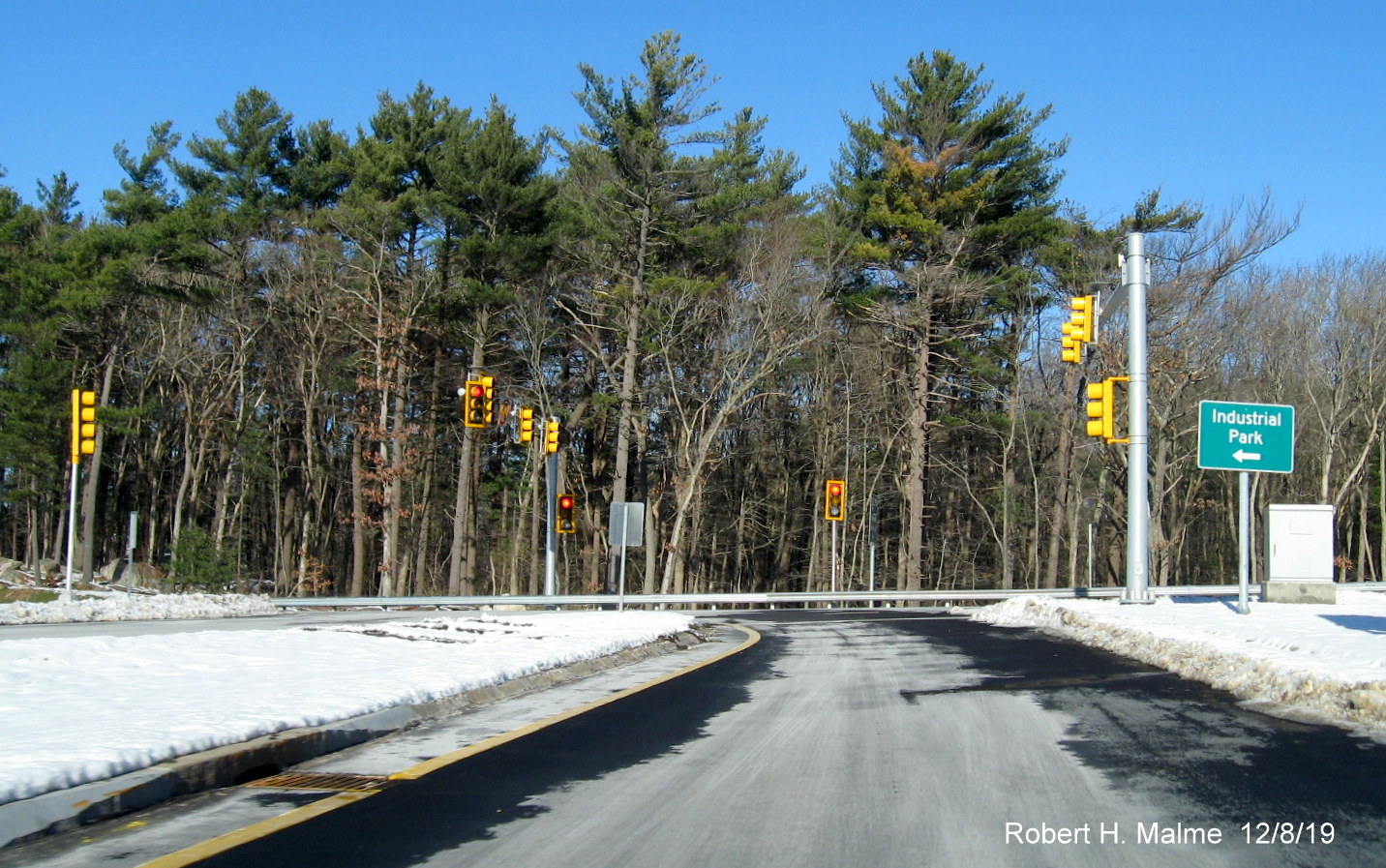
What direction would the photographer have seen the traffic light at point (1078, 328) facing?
facing to the left of the viewer

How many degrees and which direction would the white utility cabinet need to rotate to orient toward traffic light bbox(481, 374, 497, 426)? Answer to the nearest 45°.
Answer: approximately 90° to its right

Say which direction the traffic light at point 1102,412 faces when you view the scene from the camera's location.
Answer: facing to the left of the viewer

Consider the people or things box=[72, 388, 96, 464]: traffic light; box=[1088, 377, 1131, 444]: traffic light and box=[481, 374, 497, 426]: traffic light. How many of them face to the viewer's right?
2

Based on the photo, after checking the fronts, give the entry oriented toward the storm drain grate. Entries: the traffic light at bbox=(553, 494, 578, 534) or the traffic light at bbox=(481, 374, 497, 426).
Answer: the traffic light at bbox=(553, 494, 578, 534)

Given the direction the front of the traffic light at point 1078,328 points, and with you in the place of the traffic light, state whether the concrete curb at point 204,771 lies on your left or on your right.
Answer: on your left

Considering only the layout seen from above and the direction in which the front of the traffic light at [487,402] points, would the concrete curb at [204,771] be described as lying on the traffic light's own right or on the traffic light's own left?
on the traffic light's own right

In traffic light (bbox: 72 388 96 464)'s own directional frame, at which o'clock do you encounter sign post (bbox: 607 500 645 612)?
The sign post is roughly at 1 o'clock from the traffic light.

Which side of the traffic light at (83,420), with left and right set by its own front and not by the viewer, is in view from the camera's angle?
right
